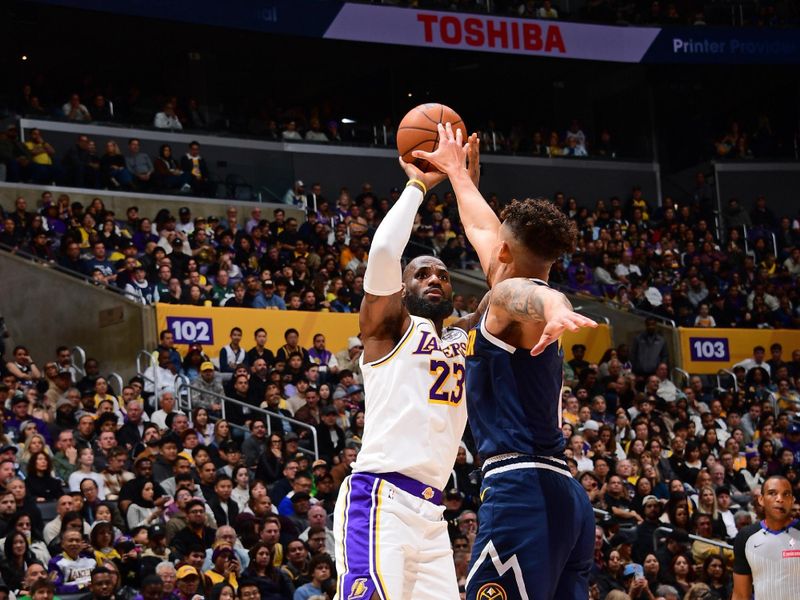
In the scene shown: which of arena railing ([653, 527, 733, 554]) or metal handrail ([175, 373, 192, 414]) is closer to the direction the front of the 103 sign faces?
the arena railing

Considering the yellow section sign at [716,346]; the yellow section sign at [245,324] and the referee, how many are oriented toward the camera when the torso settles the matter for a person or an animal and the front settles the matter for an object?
3

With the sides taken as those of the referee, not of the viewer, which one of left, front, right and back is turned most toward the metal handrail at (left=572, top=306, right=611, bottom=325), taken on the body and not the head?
back

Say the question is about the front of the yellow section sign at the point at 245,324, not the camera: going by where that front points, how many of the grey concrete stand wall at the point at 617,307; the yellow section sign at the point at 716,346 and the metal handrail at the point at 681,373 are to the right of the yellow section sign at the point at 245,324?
0

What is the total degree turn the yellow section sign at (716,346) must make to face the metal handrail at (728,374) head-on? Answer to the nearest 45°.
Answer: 0° — it already faces it

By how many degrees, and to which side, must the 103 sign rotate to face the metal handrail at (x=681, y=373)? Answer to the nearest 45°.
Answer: approximately 45° to its right

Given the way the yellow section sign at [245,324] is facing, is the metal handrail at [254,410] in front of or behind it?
in front

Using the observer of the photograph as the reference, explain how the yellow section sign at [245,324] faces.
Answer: facing the viewer

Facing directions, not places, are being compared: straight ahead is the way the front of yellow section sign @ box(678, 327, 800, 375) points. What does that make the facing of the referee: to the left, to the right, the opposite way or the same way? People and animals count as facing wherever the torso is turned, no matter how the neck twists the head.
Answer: the same way

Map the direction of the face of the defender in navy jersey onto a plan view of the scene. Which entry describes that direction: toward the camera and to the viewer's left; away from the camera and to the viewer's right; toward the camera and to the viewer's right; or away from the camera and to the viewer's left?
away from the camera and to the viewer's left

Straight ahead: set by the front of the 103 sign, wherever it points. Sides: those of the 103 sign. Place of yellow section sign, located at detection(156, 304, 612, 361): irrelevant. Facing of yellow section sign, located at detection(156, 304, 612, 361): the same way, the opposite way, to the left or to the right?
the same way

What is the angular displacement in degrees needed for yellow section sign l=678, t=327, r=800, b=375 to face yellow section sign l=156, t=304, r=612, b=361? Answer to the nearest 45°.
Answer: approximately 45° to its right

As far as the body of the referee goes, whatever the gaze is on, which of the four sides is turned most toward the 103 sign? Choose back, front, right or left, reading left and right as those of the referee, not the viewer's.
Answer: back

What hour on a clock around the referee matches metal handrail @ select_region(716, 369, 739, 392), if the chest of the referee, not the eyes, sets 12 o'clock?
The metal handrail is roughly at 6 o'clock from the referee.

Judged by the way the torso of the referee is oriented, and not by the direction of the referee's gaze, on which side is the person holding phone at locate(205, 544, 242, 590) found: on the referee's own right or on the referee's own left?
on the referee's own right

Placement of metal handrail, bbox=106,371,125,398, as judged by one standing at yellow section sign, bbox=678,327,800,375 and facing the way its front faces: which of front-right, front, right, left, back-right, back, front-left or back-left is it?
front-right

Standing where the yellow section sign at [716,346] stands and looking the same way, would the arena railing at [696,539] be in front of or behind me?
in front

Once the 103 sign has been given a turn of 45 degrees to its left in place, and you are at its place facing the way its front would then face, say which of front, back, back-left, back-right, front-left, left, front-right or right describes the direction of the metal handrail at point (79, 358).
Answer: right

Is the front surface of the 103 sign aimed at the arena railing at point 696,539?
yes

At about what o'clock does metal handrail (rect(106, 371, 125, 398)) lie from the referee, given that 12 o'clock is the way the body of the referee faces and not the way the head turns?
The metal handrail is roughly at 4 o'clock from the referee.

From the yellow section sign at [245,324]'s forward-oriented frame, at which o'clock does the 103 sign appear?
The 103 sign is roughly at 8 o'clock from the yellow section sign.

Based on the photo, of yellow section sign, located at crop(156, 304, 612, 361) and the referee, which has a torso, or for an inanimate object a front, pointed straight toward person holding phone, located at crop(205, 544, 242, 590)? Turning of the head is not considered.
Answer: the yellow section sign

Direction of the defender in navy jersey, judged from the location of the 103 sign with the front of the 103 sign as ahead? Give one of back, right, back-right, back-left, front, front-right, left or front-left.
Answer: front
